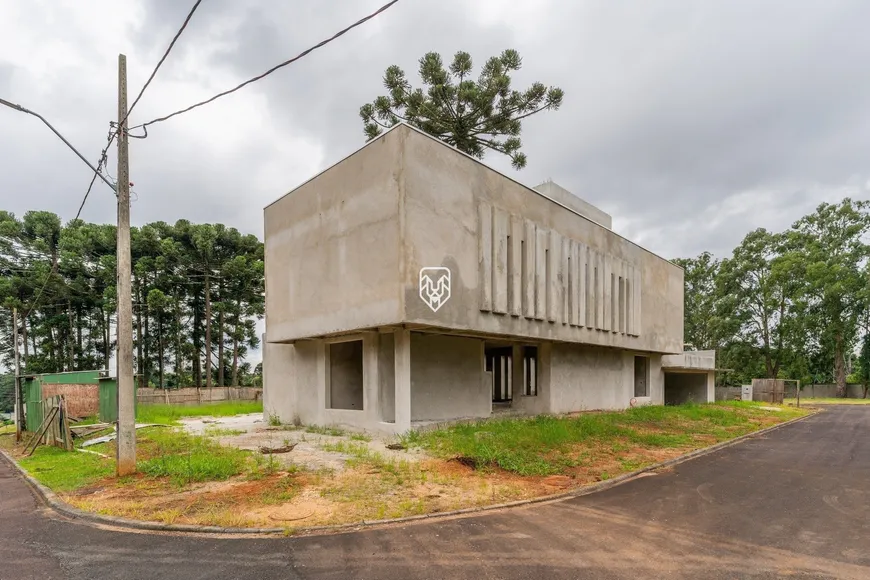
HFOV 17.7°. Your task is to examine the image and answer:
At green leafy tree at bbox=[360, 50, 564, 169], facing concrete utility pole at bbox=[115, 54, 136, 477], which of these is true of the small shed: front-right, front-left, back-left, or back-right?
front-right
